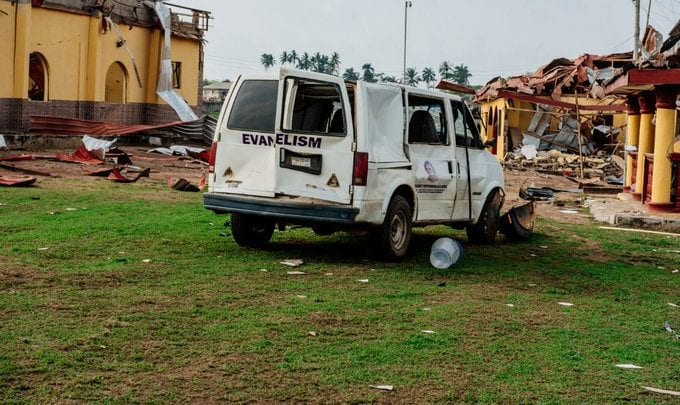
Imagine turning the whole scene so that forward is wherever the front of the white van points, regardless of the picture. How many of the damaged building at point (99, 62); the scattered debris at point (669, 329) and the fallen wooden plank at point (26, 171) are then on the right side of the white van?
1

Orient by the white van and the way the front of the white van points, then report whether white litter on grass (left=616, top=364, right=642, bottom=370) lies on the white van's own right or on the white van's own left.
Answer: on the white van's own right

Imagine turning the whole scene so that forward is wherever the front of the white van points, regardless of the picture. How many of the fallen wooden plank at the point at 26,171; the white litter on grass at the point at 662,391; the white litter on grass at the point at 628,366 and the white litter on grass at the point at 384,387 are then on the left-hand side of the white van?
1

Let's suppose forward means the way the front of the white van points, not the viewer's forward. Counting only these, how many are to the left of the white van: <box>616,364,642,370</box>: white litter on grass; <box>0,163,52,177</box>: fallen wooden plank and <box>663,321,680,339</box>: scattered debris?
1

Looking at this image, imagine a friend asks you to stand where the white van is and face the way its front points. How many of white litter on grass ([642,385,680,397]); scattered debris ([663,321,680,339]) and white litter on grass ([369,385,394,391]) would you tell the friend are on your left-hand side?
0

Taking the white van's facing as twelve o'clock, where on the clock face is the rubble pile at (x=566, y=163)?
The rubble pile is roughly at 11 o'clock from the white van.

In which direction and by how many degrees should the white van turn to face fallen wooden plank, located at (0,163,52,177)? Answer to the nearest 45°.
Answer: approximately 90° to its left

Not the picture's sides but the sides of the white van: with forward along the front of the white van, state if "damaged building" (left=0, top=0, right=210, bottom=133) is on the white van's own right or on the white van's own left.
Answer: on the white van's own left

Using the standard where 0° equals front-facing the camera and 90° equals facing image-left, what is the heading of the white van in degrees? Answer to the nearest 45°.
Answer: approximately 225°

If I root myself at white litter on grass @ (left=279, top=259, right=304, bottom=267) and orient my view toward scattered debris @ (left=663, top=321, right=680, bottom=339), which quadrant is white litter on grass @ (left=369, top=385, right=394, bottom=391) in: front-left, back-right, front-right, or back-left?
front-right

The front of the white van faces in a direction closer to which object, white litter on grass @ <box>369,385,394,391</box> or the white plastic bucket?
the white plastic bucket

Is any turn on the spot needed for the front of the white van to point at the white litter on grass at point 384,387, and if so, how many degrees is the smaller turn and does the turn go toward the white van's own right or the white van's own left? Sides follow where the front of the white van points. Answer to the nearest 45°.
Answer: approximately 135° to the white van's own right

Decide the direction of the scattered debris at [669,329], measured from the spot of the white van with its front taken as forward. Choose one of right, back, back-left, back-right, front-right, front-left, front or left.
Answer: right

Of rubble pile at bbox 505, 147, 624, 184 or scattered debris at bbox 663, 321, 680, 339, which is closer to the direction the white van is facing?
the rubble pile
